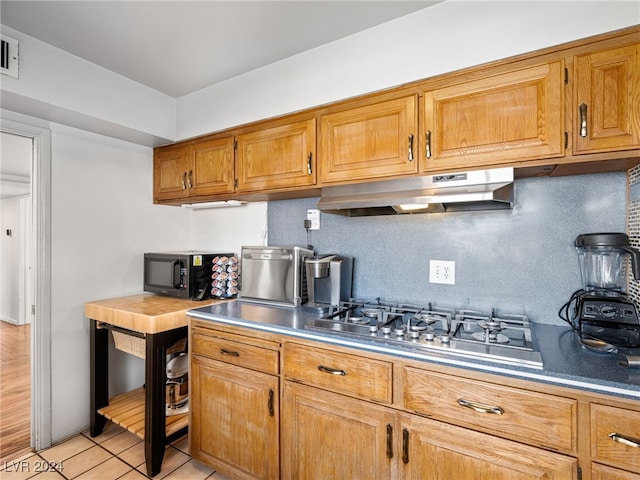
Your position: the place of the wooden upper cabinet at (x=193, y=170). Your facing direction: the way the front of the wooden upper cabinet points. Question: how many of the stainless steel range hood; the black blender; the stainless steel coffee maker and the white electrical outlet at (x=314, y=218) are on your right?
0

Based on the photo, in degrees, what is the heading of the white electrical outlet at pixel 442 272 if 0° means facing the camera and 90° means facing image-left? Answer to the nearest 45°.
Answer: approximately 0°

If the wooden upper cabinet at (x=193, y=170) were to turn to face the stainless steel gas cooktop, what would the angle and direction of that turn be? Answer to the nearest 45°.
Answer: approximately 90° to its left

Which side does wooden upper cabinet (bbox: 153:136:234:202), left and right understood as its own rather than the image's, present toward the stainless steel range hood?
left

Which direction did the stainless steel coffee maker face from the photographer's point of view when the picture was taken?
facing the viewer and to the left of the viewer

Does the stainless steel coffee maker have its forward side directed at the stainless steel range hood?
no

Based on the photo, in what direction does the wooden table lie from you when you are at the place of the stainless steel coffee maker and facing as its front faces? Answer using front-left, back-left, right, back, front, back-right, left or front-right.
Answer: front-right

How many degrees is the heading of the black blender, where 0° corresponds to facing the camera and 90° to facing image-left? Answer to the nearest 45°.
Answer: approximately 0°

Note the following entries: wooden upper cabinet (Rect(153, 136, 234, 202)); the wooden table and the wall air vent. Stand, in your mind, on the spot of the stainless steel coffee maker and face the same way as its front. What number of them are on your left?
0

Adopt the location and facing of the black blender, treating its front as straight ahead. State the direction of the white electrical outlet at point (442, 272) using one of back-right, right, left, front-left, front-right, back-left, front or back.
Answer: right

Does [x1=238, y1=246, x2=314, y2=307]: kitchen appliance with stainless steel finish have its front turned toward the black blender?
no

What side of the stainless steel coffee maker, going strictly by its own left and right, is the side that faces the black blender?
left

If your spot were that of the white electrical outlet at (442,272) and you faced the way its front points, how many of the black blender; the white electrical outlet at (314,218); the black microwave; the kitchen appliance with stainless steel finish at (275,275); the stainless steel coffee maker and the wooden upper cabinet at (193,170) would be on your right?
5

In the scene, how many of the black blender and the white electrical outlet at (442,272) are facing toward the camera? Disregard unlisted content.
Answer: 2

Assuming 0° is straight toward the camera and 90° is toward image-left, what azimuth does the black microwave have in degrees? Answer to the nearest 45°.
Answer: approximately 45°

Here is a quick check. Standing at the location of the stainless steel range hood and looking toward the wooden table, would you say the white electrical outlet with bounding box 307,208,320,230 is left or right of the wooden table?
right

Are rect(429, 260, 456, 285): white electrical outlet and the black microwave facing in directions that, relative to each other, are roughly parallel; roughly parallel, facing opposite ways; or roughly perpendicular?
roughly parallel

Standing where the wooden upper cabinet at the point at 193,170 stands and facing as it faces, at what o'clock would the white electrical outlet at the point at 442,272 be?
The white electrical outlet is roughly at 9 o'clock from the wooden upper cabinet.

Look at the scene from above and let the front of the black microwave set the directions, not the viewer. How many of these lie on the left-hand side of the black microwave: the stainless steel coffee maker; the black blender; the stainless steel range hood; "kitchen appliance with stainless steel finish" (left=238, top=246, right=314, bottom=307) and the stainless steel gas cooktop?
5

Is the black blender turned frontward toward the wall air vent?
no

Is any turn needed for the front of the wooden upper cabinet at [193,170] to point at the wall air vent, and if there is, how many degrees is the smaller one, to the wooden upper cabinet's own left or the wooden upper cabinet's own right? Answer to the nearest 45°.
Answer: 0° — it already faces it
